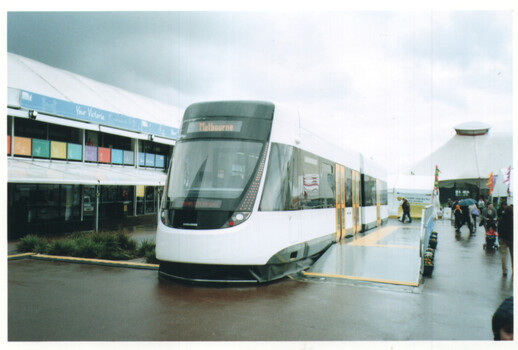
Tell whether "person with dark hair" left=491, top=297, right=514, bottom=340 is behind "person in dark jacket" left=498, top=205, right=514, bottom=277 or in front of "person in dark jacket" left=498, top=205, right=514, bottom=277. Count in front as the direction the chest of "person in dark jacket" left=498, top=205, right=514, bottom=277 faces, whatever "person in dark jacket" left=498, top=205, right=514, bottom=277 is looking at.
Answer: behind

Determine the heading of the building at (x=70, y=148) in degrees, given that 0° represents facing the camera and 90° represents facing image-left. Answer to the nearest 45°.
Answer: approximately 315°

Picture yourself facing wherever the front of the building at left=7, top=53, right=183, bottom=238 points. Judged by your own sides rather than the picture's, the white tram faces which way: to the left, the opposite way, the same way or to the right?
to the right

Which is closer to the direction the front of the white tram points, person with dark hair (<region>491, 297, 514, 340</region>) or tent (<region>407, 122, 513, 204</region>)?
the person with dark hair

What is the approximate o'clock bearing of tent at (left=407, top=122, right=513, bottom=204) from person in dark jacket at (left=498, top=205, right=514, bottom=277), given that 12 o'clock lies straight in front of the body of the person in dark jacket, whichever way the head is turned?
The tent is roughly at 12 o'clock from the person in dark jacket.

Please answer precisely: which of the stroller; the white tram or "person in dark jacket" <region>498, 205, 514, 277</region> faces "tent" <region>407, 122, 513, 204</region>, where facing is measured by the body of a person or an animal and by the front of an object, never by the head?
the person in dark jacket

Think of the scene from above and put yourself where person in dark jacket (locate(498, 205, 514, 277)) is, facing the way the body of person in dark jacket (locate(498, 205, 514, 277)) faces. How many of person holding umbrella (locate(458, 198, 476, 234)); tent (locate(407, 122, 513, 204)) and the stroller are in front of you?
3

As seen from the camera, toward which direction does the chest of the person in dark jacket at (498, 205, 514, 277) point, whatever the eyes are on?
away from the camera

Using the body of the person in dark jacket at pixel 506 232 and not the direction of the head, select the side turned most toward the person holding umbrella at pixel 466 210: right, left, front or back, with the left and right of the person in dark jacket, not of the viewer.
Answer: front

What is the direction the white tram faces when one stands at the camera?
facing the viewer and to the left of the viewer
